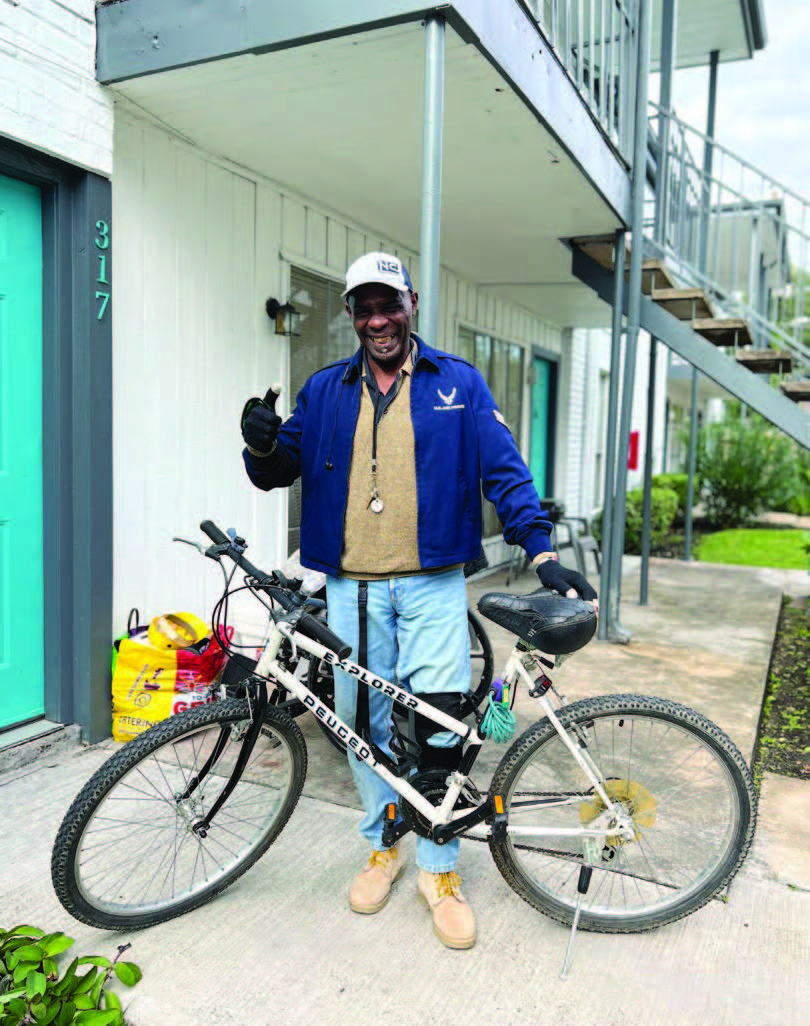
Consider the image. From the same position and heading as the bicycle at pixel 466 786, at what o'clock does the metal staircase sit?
The metal staircase is roughly at 4 o'clock from the bicycle.

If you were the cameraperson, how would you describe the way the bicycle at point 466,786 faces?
facing to the left of the viewer

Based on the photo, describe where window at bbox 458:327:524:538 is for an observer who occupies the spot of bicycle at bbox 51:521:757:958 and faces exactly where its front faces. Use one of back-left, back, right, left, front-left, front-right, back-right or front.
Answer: right

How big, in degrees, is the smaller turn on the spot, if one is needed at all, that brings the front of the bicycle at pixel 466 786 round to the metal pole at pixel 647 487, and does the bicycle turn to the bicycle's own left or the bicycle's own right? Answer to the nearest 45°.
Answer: approximately 90° to the bicycle's own right

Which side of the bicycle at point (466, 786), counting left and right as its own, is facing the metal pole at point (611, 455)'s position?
right

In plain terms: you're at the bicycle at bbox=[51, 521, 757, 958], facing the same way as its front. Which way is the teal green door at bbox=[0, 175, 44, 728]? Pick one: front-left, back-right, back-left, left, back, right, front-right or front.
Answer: front-right

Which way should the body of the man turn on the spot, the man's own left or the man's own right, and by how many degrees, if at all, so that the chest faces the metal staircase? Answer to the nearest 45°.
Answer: approximately 135° to the man's own left

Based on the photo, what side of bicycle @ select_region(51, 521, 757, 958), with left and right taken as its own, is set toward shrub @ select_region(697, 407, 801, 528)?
right

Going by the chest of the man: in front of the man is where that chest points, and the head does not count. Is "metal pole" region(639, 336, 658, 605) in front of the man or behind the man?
behind

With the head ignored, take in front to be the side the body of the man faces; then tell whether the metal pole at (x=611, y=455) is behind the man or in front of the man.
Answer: behind

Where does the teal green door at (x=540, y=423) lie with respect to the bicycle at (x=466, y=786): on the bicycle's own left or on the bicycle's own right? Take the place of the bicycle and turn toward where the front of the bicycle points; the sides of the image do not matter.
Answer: on the bicycle's own right

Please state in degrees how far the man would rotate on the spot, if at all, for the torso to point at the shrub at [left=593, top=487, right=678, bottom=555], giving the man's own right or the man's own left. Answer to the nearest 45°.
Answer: approximately 180°
